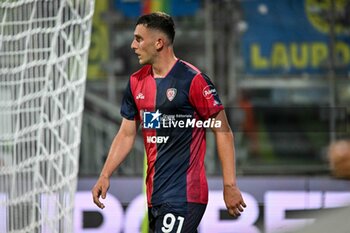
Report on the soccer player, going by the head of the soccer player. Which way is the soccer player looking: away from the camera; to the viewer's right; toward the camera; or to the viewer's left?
to the viewer's left

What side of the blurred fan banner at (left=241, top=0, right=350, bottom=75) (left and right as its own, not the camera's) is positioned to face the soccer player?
front

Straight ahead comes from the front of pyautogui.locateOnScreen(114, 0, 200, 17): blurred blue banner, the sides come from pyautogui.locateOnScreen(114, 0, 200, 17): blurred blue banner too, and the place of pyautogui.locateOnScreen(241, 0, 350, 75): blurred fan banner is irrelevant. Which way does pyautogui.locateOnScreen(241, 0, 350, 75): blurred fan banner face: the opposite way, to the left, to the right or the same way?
the same way

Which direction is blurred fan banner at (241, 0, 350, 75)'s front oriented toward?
toward the camera

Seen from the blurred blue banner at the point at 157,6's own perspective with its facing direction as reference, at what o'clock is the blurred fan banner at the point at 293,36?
the blurred fan banner at the point at 293,36 is roughly at 9 o'clock from the blurred blue banner at the point at 157,6.

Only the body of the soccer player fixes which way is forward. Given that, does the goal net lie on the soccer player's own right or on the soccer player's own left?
on the soccer player's own right

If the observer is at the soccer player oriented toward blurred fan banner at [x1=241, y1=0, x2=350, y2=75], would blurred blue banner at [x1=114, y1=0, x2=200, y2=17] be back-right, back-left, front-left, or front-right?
front-left

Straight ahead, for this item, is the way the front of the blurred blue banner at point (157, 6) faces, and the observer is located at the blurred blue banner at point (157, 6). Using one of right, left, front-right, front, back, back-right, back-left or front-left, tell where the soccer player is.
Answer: front

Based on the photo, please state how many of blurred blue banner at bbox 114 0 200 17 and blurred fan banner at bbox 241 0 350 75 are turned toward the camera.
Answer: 2

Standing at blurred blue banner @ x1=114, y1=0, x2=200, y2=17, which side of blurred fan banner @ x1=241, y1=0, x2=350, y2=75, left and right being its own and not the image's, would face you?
right

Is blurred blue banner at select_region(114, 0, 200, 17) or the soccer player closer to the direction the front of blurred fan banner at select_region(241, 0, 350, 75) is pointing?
the soccer player

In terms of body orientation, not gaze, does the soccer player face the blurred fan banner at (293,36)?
no

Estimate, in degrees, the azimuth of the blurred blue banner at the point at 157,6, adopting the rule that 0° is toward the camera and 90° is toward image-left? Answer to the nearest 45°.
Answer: approximately 0°
